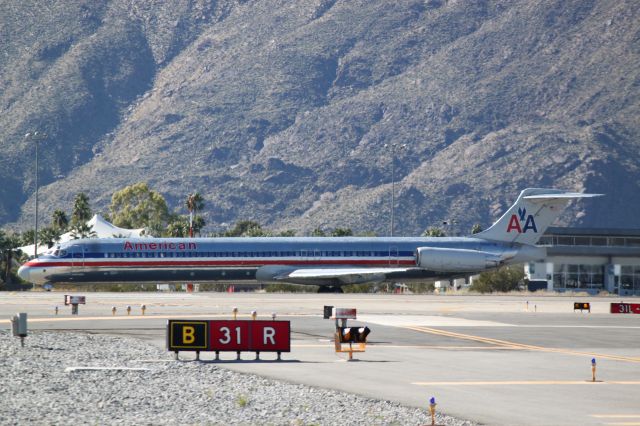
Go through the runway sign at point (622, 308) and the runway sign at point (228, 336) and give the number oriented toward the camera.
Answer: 2

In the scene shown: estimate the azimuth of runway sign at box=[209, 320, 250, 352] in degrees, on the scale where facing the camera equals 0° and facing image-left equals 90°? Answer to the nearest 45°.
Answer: approximately 0°

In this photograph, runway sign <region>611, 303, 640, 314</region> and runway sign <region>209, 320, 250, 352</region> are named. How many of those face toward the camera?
2

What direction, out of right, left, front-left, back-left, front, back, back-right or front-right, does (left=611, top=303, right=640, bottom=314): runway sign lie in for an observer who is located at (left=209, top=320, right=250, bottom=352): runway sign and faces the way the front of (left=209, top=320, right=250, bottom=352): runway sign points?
back-left

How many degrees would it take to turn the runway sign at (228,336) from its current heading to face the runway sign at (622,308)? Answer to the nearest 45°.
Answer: approximately 135° to its left
